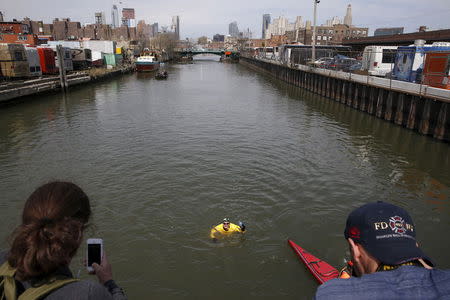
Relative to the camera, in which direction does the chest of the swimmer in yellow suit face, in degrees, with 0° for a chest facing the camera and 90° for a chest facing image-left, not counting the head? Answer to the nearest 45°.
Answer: approximately 0°

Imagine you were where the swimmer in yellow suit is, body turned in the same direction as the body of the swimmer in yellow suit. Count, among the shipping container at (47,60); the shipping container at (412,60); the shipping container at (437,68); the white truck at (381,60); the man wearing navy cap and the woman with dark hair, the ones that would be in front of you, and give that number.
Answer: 2

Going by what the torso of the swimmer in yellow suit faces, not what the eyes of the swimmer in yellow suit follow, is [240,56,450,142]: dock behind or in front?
behind

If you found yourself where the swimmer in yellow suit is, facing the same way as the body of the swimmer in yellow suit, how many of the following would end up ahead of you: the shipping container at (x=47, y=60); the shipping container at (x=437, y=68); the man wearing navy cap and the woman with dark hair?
2

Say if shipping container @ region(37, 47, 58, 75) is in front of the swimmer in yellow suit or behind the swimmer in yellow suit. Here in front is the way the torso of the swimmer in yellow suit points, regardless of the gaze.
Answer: behind

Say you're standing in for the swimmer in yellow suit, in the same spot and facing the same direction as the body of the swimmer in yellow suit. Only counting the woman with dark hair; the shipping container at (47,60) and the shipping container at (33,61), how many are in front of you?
1

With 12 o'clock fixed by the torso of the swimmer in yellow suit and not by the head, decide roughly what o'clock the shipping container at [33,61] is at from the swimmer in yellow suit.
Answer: The shipping container is roughly at 5 o'clock from the swimmer in yellow suit.

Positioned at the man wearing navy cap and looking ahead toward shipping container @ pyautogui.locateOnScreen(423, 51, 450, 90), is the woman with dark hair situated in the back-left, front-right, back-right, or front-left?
back-left

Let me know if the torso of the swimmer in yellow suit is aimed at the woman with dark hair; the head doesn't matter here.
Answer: yes
